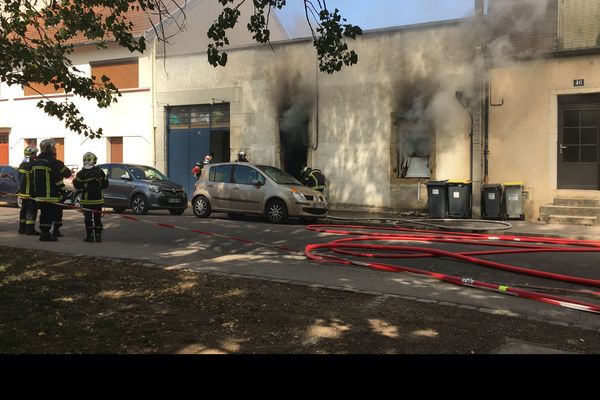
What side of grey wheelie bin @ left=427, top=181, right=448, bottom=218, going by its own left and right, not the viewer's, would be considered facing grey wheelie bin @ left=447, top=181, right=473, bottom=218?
left

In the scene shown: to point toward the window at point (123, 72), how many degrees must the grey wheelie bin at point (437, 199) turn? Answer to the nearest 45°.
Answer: approximately 90° to its right

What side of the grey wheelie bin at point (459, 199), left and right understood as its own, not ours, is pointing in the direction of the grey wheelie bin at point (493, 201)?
left

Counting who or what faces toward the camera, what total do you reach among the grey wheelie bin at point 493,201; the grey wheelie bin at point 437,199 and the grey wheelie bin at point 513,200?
3

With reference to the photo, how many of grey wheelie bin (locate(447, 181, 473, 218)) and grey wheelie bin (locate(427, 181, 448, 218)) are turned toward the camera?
2

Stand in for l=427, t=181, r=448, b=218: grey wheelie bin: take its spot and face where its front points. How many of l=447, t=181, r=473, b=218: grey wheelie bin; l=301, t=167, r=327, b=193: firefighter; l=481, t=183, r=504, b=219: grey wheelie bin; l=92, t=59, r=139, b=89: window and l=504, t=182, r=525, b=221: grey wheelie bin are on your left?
3

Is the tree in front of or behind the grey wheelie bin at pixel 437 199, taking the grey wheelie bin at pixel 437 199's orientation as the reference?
in front

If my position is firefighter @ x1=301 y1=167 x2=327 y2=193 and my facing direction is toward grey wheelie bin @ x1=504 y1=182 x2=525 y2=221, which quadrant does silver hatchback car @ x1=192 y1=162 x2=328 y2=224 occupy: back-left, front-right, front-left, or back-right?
back-right
